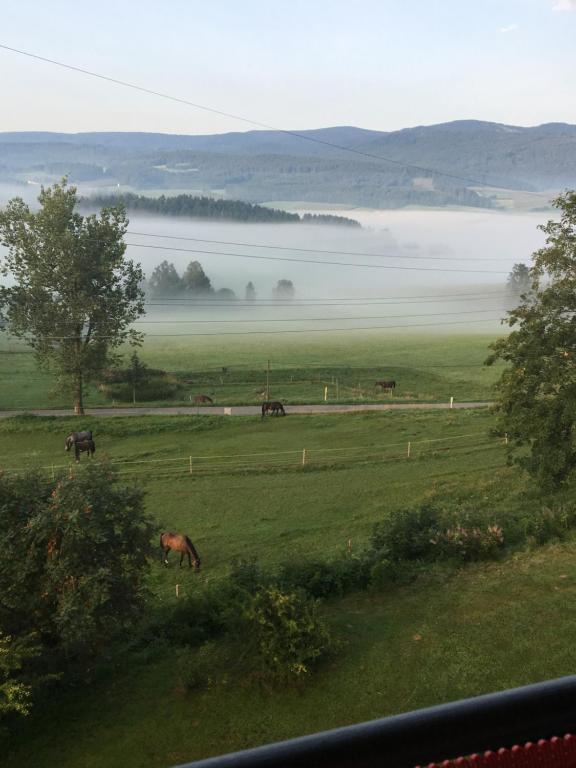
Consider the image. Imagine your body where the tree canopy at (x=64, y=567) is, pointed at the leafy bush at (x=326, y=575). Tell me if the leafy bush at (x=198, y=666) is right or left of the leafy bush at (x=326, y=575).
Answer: right

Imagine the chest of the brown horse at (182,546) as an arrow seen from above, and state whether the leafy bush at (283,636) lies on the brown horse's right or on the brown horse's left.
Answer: on the brown horse's right

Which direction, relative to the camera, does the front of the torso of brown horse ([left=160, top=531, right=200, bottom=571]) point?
to the viewer's right

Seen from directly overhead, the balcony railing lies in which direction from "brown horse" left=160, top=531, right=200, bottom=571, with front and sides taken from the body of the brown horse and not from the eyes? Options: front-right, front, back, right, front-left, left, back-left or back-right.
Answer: right

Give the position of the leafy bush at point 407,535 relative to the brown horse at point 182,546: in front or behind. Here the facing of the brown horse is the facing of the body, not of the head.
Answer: in front

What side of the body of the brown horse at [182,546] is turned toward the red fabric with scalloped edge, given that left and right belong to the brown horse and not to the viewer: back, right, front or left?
right

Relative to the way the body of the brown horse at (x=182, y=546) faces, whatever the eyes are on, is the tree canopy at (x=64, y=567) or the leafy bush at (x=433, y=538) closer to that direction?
the leafy bush

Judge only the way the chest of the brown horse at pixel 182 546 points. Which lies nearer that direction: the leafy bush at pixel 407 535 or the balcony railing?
the leafy bush

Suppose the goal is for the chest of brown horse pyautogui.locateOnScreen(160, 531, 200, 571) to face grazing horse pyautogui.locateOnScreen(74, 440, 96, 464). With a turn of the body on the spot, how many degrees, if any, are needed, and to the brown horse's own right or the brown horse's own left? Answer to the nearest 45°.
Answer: approximately 90° to the brown horse's own left
